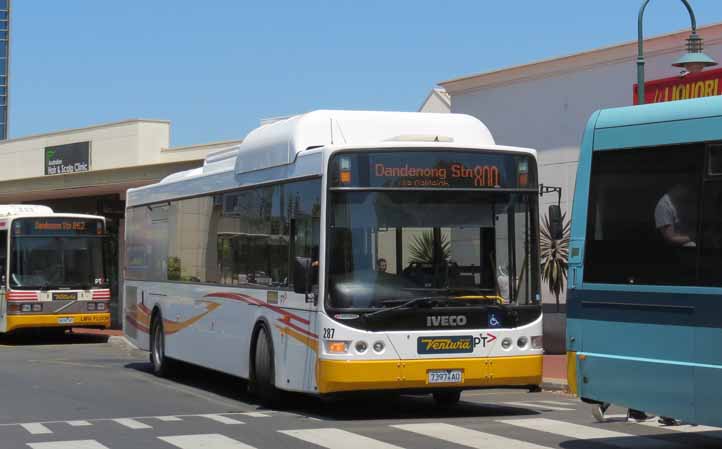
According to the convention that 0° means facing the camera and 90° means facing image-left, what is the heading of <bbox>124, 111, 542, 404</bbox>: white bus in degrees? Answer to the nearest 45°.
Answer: approximately 315°

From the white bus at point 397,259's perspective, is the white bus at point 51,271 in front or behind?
behind

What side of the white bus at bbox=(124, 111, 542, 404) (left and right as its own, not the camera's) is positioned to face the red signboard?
left

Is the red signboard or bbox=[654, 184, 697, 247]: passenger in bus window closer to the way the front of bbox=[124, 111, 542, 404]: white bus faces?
the passenger in bus window

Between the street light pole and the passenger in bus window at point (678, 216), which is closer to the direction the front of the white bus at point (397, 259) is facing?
the passenger in bus window

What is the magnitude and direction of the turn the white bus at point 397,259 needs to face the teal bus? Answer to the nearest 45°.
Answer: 0° — it already faces it

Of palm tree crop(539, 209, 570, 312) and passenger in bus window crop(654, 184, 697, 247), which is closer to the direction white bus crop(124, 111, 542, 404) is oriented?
the passenger in bus window

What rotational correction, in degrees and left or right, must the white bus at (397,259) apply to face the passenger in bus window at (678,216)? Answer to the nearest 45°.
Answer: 0° — it already faces them

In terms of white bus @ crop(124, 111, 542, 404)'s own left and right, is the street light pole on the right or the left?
on its left
